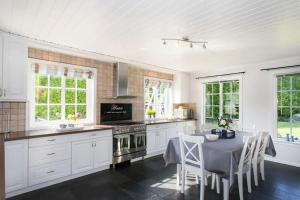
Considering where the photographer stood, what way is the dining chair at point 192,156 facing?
facing away from the viewer and to the right of the viewer

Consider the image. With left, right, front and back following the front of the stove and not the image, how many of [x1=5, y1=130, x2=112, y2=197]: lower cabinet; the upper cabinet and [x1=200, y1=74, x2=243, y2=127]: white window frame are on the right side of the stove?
2

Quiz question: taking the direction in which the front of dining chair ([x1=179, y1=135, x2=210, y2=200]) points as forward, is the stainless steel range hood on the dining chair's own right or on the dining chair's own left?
on the dining chair's own left

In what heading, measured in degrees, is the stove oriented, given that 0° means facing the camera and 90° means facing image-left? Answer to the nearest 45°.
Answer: approximately 315°

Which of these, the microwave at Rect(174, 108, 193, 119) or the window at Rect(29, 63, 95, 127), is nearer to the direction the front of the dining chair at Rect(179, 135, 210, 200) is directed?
the microwave

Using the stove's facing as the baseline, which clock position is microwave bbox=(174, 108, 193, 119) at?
The microwave is roughly at 9 o'clock from the stove.

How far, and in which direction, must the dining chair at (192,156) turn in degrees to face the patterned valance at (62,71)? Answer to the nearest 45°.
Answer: approximately 135° to its left

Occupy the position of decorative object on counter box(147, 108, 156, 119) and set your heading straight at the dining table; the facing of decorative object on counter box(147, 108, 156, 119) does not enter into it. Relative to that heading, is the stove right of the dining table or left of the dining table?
right

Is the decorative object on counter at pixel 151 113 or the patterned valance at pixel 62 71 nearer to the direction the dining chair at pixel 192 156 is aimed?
the decorative object on counter

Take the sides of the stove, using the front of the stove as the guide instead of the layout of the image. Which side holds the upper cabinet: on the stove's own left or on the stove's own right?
on the stove's own right

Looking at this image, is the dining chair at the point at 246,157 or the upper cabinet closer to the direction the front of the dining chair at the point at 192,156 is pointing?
the dining chair

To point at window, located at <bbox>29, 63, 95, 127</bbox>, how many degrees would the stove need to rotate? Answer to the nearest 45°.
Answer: approximately 135° to its right

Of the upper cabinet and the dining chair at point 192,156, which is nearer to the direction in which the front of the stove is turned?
the dining chair

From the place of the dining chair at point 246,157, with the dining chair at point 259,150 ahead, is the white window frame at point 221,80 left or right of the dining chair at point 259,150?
left
